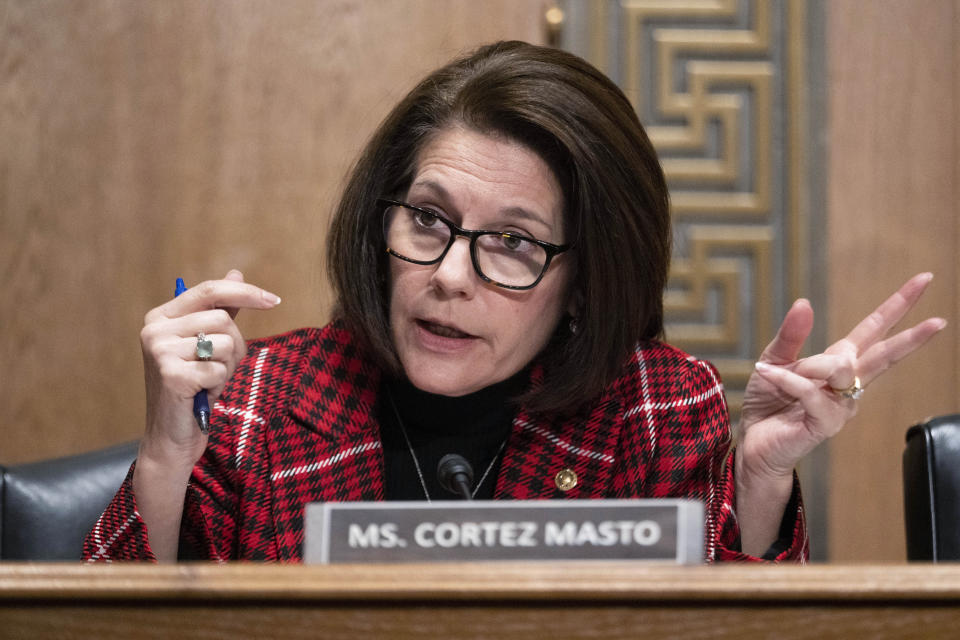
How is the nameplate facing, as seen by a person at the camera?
facing the viewer

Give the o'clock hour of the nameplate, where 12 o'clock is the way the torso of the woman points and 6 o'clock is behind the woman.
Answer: The nameplate is roughly at 12 o'clock from the woman.

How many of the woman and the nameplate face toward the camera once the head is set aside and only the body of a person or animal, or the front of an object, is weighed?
2

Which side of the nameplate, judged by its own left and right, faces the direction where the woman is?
back

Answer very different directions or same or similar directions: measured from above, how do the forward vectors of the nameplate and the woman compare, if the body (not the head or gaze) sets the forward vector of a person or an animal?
same or similar directions
